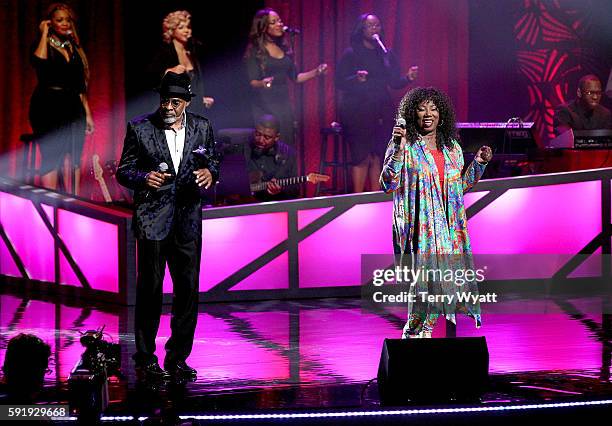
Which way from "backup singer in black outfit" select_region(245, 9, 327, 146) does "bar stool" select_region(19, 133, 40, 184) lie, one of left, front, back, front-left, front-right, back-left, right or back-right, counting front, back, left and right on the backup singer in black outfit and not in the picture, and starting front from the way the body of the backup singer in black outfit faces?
back-right

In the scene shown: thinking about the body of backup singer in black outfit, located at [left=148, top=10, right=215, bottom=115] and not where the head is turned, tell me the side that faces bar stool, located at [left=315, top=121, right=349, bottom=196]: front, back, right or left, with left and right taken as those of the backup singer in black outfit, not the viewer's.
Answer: left

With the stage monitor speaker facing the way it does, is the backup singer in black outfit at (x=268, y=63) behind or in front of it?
in front

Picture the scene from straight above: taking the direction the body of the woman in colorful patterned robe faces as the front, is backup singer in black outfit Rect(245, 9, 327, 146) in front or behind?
behind

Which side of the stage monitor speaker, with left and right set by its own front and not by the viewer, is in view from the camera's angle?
back

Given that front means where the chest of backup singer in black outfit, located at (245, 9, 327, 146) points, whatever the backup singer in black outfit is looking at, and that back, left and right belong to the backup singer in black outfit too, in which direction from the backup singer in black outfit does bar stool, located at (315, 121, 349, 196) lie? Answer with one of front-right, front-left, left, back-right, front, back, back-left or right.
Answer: left

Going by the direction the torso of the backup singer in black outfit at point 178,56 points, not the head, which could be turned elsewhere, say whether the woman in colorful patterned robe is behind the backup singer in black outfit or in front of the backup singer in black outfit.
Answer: in front

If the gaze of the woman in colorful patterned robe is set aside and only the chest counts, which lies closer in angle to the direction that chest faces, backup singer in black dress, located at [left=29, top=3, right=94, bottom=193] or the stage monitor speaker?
the stage monitor speaker

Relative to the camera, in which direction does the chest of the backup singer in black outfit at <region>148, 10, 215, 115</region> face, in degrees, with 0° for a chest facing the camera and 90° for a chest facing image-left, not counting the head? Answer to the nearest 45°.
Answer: approximately 315°

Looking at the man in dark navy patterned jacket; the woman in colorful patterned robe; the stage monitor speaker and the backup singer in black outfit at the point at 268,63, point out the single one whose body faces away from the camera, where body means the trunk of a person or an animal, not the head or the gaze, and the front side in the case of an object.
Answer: the stage monitor speaker

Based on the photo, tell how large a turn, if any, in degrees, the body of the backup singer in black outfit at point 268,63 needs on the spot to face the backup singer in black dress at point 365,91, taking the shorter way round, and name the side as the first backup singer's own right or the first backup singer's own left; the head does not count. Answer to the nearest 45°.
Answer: approximately 45° to the first backup singer's own left

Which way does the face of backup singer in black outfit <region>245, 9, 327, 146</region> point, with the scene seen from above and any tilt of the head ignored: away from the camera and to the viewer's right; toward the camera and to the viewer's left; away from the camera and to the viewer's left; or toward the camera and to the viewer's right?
toward the camera and to the viewer's right
